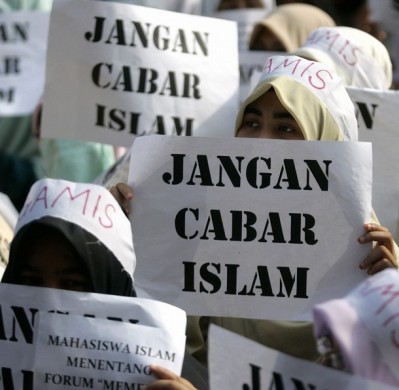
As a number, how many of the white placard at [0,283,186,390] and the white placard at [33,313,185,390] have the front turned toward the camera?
2

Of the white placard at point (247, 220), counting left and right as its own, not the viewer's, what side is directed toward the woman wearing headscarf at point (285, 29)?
back

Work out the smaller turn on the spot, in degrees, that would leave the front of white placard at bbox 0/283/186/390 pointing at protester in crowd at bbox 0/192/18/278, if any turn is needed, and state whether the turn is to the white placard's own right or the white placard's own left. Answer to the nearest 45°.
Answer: approximately 180°

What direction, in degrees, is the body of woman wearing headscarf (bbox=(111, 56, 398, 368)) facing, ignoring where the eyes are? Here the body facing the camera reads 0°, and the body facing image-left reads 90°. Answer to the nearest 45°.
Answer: approximately 45°

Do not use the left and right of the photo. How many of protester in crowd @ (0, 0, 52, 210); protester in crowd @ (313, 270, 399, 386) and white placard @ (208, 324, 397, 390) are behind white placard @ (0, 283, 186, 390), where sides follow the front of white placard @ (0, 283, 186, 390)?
1

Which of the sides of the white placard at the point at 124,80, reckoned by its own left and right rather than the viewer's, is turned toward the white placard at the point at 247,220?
front

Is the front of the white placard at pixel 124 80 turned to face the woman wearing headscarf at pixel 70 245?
yes
